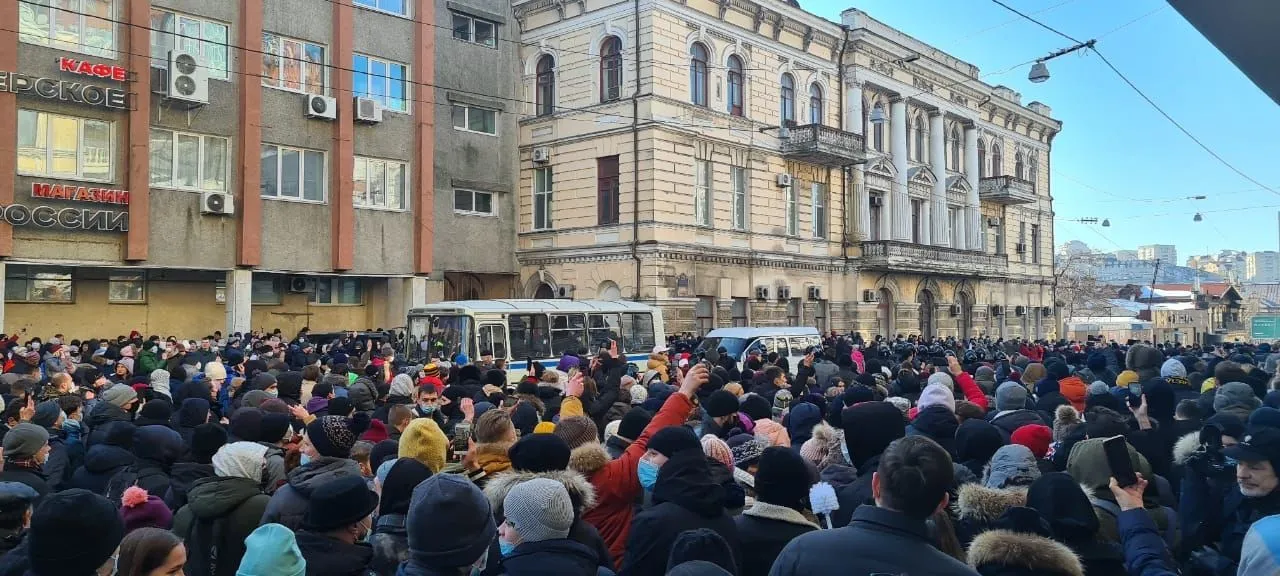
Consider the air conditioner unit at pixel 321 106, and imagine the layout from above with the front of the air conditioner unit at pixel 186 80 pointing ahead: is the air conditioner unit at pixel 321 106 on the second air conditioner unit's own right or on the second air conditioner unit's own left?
on the second air conditioner unit's own left

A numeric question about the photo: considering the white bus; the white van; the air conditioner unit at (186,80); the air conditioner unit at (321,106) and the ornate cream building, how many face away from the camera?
0

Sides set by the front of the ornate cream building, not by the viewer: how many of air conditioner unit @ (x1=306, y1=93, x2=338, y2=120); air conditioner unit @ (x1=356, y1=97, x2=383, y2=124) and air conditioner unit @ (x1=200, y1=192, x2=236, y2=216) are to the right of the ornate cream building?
3

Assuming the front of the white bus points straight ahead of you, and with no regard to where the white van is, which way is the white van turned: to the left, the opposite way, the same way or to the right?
the same way

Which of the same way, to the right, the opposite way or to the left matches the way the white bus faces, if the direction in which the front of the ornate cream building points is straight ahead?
to the right

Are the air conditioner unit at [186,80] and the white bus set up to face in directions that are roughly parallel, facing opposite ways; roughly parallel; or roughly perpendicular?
roughly perpendicular

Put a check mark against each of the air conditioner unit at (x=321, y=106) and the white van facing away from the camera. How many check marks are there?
0

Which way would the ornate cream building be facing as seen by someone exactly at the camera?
facing the viewer and to the right of the viewer

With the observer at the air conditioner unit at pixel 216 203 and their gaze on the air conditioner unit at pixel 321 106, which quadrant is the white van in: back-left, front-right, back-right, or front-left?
front-right

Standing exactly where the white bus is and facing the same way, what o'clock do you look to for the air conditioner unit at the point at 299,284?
The air conditioner unit is roughly at 3 o'clock from the white bus.

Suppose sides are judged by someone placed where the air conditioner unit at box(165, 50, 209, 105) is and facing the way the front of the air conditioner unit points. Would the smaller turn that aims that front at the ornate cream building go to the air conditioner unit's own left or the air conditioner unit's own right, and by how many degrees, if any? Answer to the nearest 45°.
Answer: approximately 45° to the air conditioner unit's own left

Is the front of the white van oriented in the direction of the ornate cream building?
no

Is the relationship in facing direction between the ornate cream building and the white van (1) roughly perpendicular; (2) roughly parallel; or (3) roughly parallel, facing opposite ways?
roughly perpendicular

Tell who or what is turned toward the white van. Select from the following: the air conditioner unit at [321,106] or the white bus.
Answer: the air conditioner unit

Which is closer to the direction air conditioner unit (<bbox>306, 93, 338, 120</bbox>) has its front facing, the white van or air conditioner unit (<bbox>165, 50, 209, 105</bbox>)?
the white van

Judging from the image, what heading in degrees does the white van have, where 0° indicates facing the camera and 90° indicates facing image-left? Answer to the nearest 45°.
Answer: approximately 45°

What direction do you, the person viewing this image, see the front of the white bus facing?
facing the viewer and to the left of the viewer

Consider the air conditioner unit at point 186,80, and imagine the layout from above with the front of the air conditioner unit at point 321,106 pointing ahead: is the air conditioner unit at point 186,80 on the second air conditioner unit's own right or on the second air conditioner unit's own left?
on the second air conditioner unit's own right
